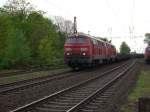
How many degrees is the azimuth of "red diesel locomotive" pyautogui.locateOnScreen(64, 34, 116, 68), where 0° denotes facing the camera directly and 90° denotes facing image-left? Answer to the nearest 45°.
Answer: approximately 45°
